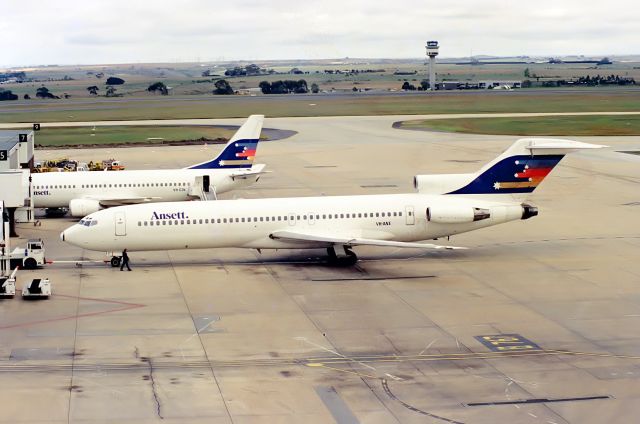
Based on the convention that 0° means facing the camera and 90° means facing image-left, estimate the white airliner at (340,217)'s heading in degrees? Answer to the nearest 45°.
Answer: approximately 90°
